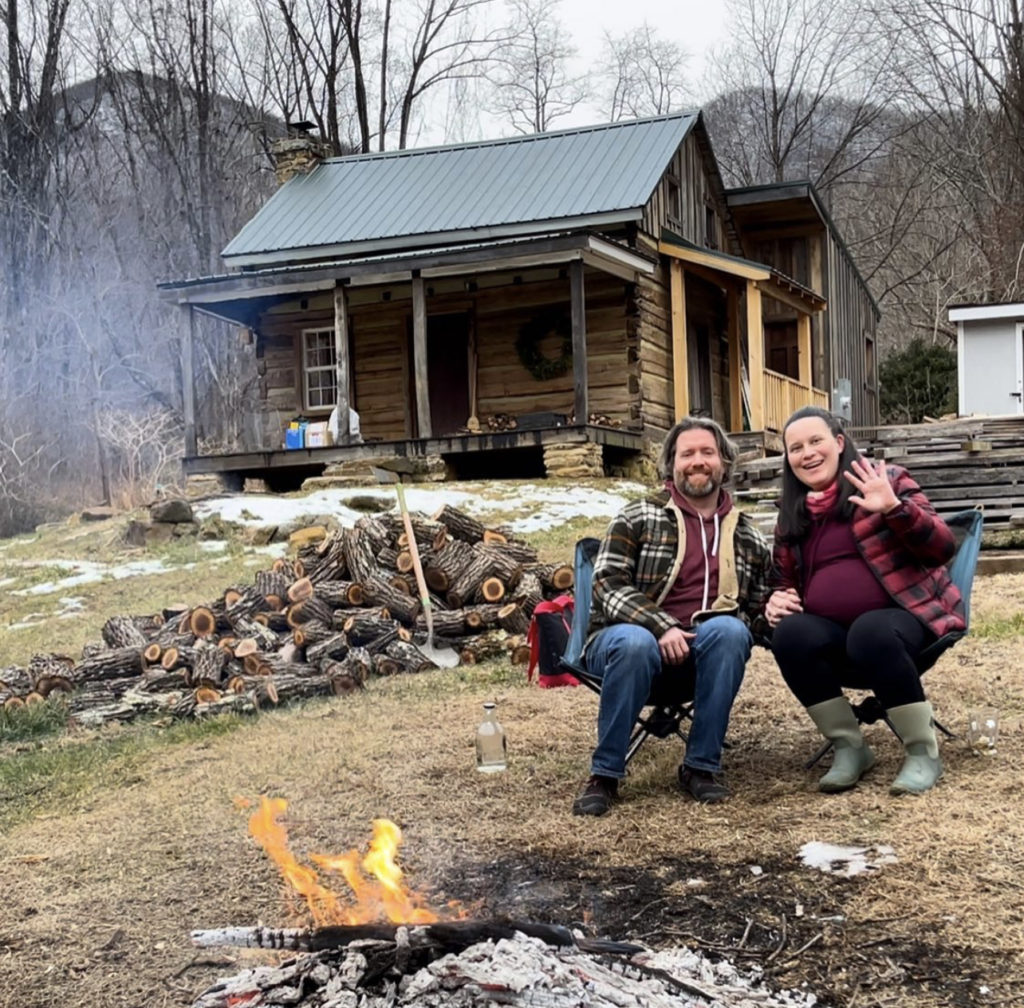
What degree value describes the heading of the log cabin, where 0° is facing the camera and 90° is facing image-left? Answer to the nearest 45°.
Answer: approximately 45°

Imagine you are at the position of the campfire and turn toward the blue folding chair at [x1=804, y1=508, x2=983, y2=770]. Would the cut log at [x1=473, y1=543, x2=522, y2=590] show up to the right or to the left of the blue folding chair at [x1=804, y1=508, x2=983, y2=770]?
left

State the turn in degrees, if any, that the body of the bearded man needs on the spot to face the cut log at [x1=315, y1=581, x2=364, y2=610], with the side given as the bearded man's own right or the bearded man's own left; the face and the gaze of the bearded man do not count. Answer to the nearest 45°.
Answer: approximately 135° to the bearded man's own right

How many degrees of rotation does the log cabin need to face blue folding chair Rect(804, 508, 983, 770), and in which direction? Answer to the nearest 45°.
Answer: approximately 45° to its left

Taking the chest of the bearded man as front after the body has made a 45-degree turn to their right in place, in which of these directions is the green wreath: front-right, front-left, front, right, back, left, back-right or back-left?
back-right

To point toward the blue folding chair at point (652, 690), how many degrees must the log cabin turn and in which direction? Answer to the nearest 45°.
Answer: approximately 45° to its left

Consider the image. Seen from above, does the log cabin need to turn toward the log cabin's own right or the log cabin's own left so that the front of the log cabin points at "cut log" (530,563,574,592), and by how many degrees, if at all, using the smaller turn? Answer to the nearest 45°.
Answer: approximately 45° to the log cabin's own left

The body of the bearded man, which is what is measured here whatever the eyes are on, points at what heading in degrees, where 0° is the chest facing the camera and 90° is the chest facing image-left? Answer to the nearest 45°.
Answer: approximately 0°
